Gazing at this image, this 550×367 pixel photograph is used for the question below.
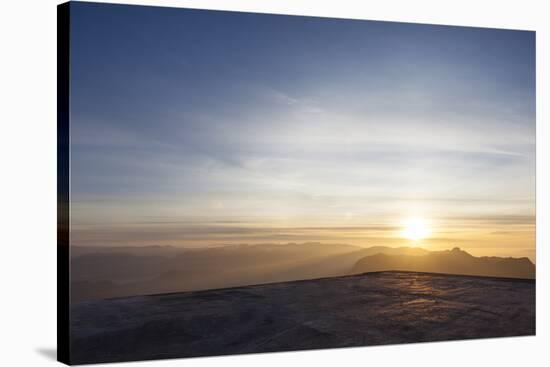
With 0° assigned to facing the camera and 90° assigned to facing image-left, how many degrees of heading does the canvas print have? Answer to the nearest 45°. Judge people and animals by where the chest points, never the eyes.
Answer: approximately 315°
